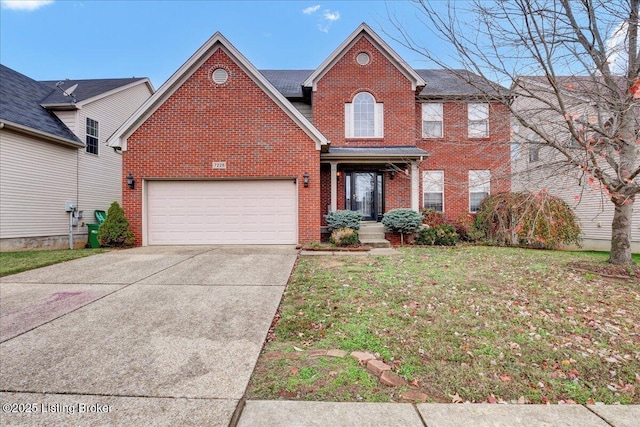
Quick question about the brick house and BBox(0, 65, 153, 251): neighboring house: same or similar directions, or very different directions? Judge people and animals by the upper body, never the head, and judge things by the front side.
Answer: same or similar directions

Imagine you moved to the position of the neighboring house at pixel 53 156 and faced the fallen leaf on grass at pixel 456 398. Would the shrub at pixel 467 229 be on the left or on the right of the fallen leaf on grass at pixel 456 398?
left

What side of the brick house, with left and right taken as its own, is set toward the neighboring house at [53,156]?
right

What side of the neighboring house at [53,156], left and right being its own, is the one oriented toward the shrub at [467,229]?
left

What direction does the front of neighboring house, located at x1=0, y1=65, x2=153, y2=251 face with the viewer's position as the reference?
facing the viewer and to the left of the viewer

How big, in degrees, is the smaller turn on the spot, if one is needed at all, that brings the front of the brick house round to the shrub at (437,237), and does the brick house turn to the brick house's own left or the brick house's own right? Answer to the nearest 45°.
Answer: approximately 90° to the brick house's own left

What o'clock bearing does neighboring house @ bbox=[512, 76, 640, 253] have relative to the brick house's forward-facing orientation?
The neighboring house is roughly at 10 o'clock from the brick house.

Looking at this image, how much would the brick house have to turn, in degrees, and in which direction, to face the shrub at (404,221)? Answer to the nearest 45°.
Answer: approximately 90° to its left

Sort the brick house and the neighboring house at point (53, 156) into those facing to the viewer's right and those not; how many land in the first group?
0

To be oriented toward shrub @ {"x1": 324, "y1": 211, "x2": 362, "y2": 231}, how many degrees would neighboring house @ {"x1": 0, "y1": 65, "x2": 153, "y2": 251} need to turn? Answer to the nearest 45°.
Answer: approximately 90° to its left

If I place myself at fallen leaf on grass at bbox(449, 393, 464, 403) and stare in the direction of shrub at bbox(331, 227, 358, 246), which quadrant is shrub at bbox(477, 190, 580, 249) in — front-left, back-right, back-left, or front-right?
front-right

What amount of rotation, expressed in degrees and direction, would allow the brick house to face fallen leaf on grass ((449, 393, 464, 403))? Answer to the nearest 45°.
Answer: approximately 45° to its left

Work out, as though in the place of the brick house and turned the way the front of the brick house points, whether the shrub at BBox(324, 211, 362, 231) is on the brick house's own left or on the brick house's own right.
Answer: on the brick house's own left

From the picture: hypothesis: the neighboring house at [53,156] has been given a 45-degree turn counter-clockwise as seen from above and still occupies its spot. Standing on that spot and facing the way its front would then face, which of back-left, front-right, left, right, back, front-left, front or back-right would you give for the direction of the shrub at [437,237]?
front-left

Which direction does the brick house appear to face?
toward the camera
